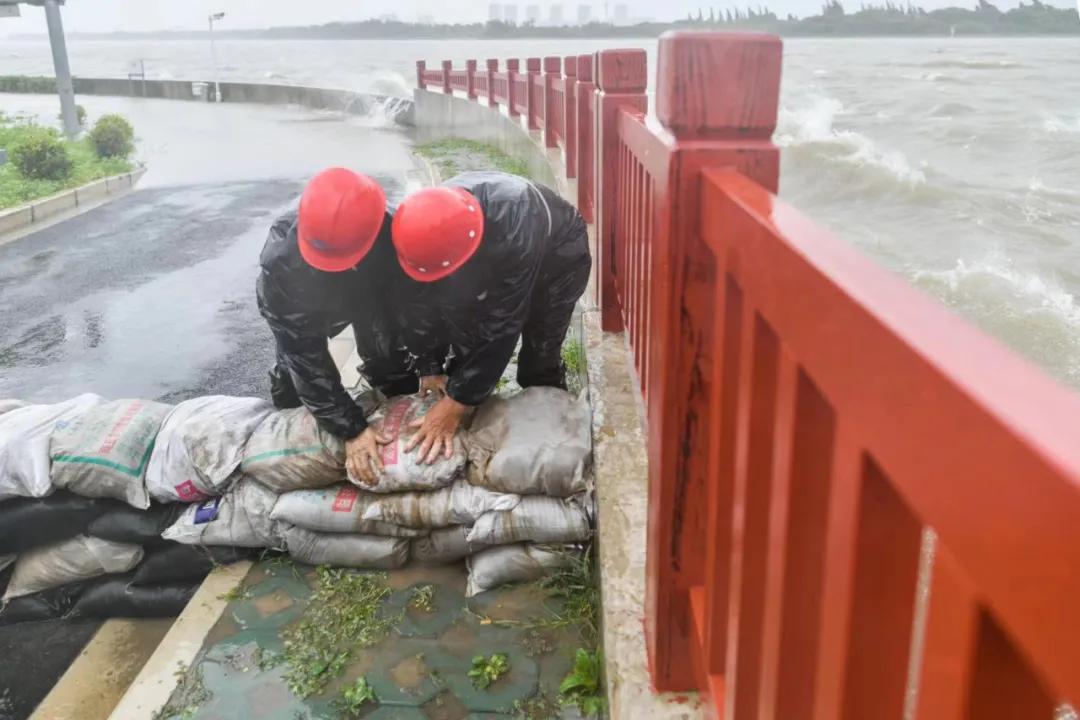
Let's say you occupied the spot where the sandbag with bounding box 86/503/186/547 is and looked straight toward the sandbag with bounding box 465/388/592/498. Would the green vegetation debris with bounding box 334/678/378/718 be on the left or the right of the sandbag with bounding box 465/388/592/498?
right

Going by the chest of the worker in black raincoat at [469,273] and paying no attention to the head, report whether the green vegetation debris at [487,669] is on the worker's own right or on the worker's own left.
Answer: on the worker's own left

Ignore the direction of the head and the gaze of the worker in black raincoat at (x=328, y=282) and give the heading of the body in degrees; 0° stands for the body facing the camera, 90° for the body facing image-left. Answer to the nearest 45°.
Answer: approximately 0°

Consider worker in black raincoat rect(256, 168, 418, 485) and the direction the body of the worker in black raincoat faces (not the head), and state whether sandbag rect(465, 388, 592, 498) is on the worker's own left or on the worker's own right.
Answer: on the worker's own left

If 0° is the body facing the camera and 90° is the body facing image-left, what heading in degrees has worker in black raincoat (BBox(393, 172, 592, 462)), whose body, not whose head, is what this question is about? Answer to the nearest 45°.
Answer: approximately 45°
